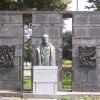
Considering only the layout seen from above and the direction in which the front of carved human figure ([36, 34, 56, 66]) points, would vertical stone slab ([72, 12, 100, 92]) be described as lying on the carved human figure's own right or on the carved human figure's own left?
on the carved human figure's own left

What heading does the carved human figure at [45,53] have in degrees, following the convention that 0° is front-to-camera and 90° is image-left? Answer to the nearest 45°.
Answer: approximately 0°
